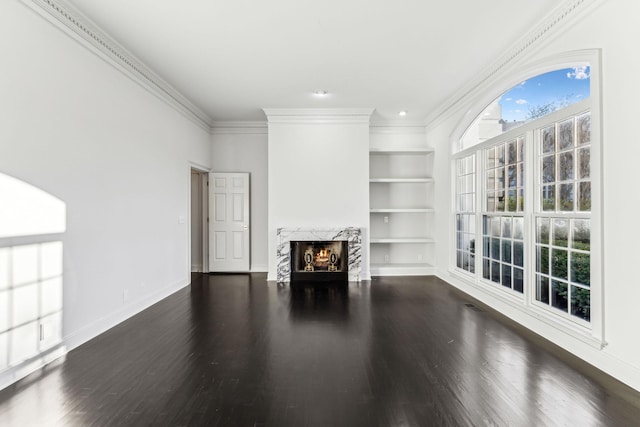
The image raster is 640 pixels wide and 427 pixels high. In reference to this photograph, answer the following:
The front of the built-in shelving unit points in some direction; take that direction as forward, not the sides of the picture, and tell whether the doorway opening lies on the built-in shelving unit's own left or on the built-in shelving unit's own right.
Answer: on the built-in shelving unit's own right

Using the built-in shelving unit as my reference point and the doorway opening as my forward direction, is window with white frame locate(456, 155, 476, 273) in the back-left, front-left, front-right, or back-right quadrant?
back-left

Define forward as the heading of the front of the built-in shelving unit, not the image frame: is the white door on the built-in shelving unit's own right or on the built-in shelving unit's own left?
on the built-in shelving unit's own right

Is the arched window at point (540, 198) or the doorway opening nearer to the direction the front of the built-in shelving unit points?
the arched window

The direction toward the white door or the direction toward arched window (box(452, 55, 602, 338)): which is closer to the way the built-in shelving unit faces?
the arched window

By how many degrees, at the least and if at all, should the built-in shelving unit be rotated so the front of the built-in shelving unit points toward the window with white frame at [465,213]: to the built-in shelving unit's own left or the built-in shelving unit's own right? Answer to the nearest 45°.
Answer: approximately 45° to the built-in shelving unit's own left

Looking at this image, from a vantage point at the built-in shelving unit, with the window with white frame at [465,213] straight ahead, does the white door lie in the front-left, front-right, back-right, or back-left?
back-right

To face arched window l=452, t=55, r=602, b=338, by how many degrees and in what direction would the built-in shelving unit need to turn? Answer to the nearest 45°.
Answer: approximately 45° to its left

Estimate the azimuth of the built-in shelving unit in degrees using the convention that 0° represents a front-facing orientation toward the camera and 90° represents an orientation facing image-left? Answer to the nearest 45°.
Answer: approximately 0°
